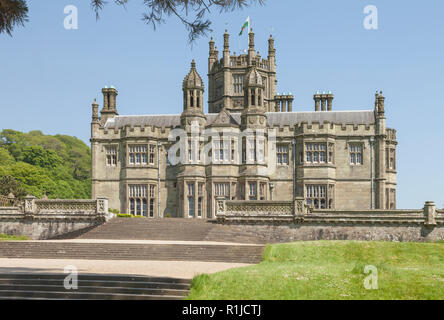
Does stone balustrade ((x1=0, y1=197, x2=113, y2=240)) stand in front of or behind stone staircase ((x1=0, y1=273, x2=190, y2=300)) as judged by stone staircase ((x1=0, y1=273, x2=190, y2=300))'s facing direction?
behind

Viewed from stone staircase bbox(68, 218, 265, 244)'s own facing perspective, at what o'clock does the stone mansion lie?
The stone mansion is roughly at 7 o'clock from the stone staircase.

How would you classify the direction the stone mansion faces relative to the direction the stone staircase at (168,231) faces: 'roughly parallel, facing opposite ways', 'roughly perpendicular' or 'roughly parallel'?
roughly parallel

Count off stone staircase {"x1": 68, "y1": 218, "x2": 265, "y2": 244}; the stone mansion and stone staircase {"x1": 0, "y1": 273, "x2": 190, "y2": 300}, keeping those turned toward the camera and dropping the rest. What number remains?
3

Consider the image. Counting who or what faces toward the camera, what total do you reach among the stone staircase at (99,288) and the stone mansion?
2

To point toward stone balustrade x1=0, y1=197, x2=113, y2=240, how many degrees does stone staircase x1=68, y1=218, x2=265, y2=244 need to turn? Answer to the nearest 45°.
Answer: approximately 135° to its right

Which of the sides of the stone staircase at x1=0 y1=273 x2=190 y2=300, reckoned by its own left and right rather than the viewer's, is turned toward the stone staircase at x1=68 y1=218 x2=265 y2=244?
back

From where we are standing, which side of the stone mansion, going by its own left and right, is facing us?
front

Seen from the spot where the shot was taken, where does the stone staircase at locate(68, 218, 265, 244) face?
facing the viewer

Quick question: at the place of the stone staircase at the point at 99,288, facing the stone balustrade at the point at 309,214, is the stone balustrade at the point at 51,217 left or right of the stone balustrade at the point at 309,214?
left

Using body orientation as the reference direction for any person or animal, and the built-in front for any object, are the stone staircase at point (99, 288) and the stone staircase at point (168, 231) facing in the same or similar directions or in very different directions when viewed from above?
same or similar directions

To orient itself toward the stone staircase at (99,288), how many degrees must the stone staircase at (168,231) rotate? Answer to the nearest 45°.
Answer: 0° — it already faces it

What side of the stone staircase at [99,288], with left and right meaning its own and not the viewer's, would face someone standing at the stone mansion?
back

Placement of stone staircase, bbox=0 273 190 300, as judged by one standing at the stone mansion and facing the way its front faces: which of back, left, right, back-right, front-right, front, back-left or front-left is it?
front
